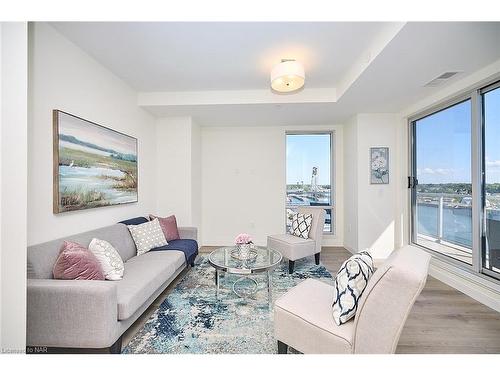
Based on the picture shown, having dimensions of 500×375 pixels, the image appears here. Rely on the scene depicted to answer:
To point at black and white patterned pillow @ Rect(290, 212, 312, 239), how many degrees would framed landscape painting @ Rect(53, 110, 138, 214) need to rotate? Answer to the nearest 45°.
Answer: approximately 45° to its left

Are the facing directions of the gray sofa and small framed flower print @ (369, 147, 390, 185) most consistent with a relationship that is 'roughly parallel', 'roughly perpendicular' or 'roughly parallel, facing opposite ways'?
roughly perpendicular

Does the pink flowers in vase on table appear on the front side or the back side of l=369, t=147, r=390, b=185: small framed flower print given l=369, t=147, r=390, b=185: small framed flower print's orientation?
on the front side

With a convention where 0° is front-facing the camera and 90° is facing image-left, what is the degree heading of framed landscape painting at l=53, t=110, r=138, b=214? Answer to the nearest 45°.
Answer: approximately 315°

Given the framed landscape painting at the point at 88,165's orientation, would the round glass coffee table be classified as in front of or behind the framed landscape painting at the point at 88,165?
in front

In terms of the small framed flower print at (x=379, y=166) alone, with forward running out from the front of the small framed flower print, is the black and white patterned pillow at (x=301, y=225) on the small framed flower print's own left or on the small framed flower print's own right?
on the small framed flower print's own right

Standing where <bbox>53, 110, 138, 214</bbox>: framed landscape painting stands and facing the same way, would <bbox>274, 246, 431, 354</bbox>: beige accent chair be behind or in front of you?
in front

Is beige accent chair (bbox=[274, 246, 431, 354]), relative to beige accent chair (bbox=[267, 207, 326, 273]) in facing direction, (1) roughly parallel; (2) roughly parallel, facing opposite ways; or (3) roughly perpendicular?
roughly perpendicular

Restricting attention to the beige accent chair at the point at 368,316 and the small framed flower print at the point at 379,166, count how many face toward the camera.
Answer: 1
